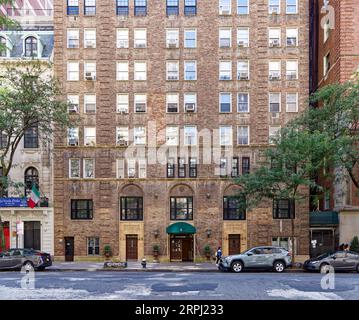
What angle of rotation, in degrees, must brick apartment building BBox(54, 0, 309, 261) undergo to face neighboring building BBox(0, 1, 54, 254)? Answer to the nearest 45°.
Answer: approximately 90° to its right

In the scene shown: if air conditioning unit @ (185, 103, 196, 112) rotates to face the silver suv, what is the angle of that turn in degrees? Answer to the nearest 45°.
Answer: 0° — it already faces it

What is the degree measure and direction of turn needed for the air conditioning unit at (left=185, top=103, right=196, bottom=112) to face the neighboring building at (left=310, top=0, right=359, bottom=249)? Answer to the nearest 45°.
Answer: approximately 90° to its left

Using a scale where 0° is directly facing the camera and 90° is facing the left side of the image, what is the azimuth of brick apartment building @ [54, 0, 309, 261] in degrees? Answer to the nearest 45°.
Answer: approximately 0°

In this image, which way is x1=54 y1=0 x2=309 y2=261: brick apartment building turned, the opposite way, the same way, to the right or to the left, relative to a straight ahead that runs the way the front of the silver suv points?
to the left

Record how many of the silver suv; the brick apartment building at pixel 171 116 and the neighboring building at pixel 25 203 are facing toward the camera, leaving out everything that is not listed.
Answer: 2

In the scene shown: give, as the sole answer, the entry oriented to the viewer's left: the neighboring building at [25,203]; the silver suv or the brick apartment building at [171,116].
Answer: the silver suv

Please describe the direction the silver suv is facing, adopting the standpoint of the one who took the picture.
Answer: facing to the left of the viewer

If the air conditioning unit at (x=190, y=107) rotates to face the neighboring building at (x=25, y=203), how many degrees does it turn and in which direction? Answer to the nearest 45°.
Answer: approximately 90° to its right

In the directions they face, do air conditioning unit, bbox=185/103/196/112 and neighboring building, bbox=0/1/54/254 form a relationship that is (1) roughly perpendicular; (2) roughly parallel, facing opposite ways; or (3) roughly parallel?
roughly parallel

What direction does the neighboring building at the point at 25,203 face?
toward the camera

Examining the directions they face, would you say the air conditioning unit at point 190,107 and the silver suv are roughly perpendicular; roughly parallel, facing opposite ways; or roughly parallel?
roughly perpendicular
